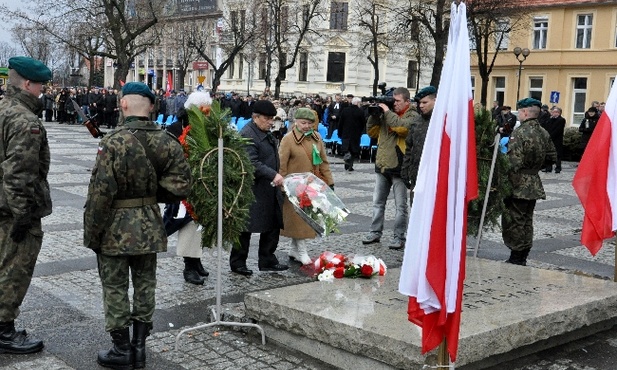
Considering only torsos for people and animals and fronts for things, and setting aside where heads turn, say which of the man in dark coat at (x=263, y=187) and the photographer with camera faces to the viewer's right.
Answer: the man in dark coat

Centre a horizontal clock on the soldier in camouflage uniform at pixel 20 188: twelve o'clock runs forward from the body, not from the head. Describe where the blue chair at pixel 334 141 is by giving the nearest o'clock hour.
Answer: The blue chair is roughly at 10 o'clock from the soldier in camouflage uniform.

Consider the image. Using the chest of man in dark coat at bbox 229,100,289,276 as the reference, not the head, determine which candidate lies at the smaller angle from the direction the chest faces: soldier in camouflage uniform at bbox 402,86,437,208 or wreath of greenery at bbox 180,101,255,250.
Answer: the soldier in camouflage uniform

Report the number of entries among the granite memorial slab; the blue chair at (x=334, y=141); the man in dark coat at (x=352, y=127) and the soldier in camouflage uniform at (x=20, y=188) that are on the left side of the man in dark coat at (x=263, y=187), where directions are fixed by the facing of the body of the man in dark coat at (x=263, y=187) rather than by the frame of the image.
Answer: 2

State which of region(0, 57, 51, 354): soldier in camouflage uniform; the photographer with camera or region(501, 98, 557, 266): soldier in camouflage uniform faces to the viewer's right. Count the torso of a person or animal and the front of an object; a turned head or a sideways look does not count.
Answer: region(0, 57, 51, 354): soldier in camouflage uniform

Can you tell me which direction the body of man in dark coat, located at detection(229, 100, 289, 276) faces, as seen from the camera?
to the viewer's right

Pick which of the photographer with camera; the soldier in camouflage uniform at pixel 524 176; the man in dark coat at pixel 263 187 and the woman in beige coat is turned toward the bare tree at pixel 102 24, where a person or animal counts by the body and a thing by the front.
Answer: the soldier in camouflage uniform

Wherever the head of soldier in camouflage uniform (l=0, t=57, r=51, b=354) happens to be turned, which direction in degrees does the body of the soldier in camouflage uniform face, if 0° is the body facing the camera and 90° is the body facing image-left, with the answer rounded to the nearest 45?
approximately 270°
